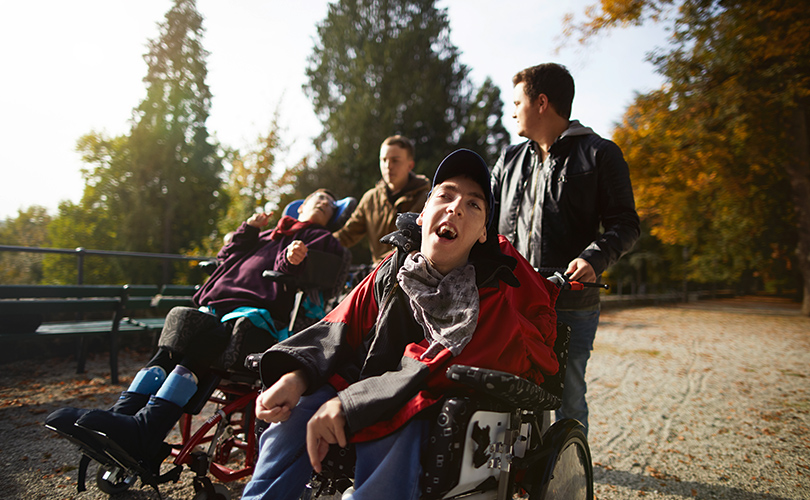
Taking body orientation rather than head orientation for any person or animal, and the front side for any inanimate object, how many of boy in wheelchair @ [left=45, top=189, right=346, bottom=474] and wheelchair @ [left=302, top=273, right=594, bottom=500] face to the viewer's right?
0

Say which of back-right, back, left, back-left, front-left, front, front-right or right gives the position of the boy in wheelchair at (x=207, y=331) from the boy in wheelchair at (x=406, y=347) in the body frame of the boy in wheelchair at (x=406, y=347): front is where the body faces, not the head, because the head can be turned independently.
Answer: right

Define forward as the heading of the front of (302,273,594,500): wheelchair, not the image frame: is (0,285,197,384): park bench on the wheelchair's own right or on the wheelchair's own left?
on the wheelchair's own right

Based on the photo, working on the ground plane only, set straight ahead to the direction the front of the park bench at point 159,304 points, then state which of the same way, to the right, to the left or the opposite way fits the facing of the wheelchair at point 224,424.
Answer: to the right

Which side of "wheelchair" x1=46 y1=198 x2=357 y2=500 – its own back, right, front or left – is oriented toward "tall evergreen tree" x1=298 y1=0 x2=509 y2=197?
back

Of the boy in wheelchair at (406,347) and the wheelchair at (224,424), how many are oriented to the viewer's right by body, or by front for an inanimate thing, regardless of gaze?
0

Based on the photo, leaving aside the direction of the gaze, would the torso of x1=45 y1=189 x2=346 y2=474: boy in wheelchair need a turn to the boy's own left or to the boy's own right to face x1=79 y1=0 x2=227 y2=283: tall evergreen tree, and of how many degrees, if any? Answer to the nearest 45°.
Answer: approximately 135° to the boy's own right

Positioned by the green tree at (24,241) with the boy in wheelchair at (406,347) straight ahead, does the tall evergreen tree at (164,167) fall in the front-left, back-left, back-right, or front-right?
back-left

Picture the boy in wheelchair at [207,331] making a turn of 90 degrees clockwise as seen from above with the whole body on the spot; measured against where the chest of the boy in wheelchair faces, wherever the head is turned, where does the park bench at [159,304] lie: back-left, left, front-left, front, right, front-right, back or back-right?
front-right

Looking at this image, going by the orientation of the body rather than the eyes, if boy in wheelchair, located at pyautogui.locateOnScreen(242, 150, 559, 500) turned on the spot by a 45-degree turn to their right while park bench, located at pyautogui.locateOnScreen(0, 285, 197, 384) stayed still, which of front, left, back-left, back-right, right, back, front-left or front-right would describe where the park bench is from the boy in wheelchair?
front-right

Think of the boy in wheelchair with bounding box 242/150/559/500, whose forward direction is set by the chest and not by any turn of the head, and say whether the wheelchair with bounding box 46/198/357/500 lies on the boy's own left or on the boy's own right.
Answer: on the boy's own right

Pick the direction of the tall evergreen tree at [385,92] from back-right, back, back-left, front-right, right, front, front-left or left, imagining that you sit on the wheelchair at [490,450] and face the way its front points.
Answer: back-right

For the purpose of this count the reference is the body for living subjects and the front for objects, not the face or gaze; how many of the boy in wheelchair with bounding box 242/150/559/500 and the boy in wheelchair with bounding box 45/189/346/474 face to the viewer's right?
0

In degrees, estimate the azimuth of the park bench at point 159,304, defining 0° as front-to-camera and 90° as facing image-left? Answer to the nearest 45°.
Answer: approximately 315°

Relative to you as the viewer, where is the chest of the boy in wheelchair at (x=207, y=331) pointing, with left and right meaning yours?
facing the viewer and to the left of the viewer
